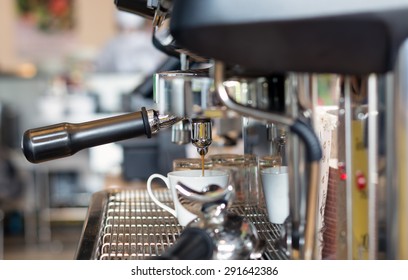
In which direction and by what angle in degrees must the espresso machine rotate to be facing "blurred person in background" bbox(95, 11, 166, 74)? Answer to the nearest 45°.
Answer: approximately 90° to its right

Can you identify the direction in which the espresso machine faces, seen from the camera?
facing to the left of the viewer
